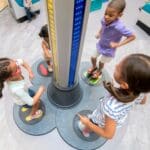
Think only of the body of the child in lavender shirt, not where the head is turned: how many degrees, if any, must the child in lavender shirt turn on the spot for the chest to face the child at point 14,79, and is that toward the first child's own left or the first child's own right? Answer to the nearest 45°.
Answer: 0° — they already face them

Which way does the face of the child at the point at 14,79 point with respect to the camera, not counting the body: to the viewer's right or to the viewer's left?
to the viewer's right

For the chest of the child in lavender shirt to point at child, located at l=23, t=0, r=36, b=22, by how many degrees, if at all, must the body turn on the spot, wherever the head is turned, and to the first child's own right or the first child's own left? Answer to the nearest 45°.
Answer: approximately 90° to the first child's own right

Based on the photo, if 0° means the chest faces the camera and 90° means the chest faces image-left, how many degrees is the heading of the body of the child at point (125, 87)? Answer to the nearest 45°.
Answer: approximately 135°

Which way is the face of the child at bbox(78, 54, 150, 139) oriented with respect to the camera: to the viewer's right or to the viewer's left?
to the viewer's left

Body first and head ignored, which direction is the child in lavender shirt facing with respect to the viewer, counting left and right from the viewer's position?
facing the viewer and to the left of the viewer

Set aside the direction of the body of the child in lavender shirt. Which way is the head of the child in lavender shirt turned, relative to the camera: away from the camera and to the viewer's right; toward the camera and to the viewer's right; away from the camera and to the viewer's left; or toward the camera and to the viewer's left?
toward the camera and to the viewer's left
